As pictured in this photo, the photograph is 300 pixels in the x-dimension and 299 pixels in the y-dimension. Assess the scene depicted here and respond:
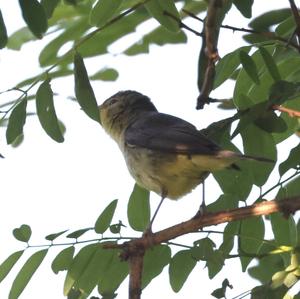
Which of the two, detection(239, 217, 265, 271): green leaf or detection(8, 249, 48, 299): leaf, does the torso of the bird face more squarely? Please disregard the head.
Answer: the leaf

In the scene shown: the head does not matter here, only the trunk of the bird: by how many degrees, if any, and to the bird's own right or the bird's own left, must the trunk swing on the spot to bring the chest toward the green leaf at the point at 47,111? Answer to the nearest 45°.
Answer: approximately 45° to the bird's own left

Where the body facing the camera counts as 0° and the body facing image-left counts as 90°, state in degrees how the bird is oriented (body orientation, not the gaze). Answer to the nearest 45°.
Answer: approximately 90°

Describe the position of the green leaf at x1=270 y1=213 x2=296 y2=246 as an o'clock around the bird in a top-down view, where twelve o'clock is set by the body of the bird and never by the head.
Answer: The green leaf is roughly at 6 o'clock from the bird.

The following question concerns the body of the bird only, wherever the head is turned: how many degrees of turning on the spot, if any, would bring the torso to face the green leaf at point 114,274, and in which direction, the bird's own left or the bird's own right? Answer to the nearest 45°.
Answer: approximately 45° to the bird's own left

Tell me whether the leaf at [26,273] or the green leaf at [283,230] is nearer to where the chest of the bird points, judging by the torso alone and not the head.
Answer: the leaf

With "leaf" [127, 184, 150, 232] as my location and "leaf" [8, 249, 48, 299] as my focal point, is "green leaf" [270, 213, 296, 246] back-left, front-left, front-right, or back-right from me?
back-left
